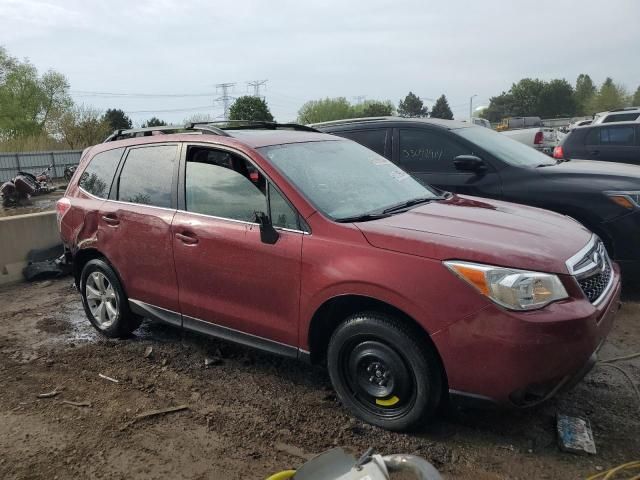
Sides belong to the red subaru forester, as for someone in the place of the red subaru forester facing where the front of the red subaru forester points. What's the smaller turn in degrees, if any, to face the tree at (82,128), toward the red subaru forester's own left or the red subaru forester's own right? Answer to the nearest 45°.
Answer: approximately 180°

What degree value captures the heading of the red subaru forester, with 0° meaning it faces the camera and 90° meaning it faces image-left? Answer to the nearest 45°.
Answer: approximately 315°

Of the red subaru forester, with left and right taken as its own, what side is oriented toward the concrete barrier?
back
